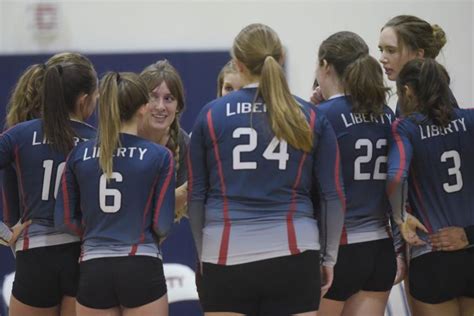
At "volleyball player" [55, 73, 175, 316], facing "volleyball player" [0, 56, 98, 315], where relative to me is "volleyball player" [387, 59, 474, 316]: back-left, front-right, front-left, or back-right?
back-right

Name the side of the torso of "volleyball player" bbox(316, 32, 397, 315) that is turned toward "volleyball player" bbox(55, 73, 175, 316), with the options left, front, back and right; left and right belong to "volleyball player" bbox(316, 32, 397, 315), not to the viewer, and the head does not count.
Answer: left

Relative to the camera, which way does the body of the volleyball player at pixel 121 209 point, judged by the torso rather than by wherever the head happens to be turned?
away from the camera

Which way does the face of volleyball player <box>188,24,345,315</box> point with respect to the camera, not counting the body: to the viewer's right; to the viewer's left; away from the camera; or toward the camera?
away from the camera

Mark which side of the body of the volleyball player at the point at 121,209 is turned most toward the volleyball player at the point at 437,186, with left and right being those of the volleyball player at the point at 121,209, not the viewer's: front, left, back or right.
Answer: right

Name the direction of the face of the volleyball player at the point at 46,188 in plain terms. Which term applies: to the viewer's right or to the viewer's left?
to the viewer's right

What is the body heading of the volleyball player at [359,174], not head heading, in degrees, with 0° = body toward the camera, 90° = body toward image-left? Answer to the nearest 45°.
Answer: approximately 135°

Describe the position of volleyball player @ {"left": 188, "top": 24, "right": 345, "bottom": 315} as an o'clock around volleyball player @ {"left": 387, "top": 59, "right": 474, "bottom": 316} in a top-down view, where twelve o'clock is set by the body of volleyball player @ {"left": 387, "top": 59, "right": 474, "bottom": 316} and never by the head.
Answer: volleyball player @ {"left": 188, "top": 24, "right": 345, "bottom": 315} is roughly at 9 o'clock from volleyball player @ {"left": 387, "top": 59, "right": 474, "bottom": 316}.

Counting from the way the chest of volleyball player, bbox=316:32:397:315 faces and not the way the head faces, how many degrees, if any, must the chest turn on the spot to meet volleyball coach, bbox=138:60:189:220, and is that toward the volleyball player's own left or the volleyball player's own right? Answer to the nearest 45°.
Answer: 0° — they already face them

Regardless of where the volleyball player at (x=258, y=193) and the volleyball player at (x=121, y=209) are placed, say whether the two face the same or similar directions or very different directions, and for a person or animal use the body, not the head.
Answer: same or similar directions

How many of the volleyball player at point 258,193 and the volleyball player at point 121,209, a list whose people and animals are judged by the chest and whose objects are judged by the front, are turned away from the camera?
2

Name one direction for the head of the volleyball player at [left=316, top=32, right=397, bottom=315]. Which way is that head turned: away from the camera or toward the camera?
away from the camera

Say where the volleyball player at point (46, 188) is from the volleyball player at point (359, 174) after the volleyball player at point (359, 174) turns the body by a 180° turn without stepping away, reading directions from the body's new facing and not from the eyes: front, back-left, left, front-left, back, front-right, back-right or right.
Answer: back-right

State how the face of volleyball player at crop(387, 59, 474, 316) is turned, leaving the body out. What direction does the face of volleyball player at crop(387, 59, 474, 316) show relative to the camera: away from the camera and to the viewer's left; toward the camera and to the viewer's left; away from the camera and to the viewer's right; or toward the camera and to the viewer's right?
away from the camera and to the viewer's left

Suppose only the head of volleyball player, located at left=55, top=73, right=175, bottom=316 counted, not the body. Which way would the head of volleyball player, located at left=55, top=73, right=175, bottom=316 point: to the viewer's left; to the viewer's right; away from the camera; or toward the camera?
away from the camera

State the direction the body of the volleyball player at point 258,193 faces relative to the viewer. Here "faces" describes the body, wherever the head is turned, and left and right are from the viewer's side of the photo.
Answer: facing away from the viewer
